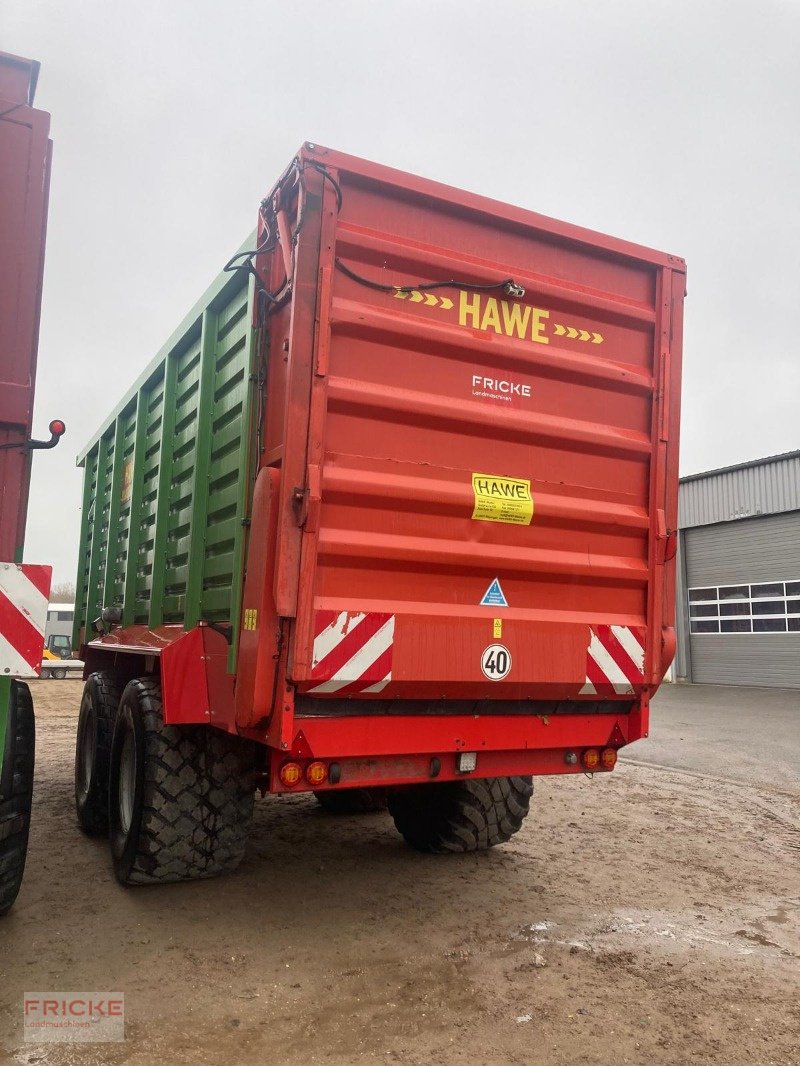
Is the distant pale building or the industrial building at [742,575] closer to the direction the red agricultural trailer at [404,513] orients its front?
the distant pale building

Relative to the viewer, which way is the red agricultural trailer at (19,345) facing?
away from the camera

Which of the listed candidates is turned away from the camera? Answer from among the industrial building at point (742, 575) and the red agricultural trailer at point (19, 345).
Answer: the red agricultural trailer

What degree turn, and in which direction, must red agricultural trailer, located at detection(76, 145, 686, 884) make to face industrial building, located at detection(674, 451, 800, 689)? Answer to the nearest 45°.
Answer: approximately 90° to its right

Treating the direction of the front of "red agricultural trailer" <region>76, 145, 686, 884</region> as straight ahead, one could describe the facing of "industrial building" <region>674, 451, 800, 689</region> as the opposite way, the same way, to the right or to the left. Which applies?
to the left

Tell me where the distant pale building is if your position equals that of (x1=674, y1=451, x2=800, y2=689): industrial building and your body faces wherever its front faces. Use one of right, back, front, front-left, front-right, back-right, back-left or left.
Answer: front-right

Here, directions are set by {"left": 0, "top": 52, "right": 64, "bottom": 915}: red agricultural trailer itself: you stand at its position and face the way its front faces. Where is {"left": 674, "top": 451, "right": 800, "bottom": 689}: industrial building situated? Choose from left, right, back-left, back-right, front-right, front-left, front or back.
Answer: front-right

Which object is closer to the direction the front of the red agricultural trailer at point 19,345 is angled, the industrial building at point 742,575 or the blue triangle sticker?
the industrial building

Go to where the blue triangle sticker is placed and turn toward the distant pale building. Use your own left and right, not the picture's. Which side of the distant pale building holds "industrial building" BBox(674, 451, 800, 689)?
right

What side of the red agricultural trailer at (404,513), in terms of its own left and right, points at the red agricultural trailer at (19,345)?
left

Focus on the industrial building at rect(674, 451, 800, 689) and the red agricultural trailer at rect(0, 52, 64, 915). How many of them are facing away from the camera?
1

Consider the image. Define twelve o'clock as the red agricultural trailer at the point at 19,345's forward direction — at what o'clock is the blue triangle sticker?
The blue triangle sticker is roughly at 3 o'clock from the red agricultural trailer.

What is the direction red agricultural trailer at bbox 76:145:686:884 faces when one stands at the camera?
facing away from the viewer and to the left of the viewer

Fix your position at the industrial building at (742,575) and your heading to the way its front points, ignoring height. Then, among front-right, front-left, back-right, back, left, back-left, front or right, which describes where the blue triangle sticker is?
front-left

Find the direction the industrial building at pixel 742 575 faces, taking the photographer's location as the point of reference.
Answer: facing the viewer and to the left of the viewer
